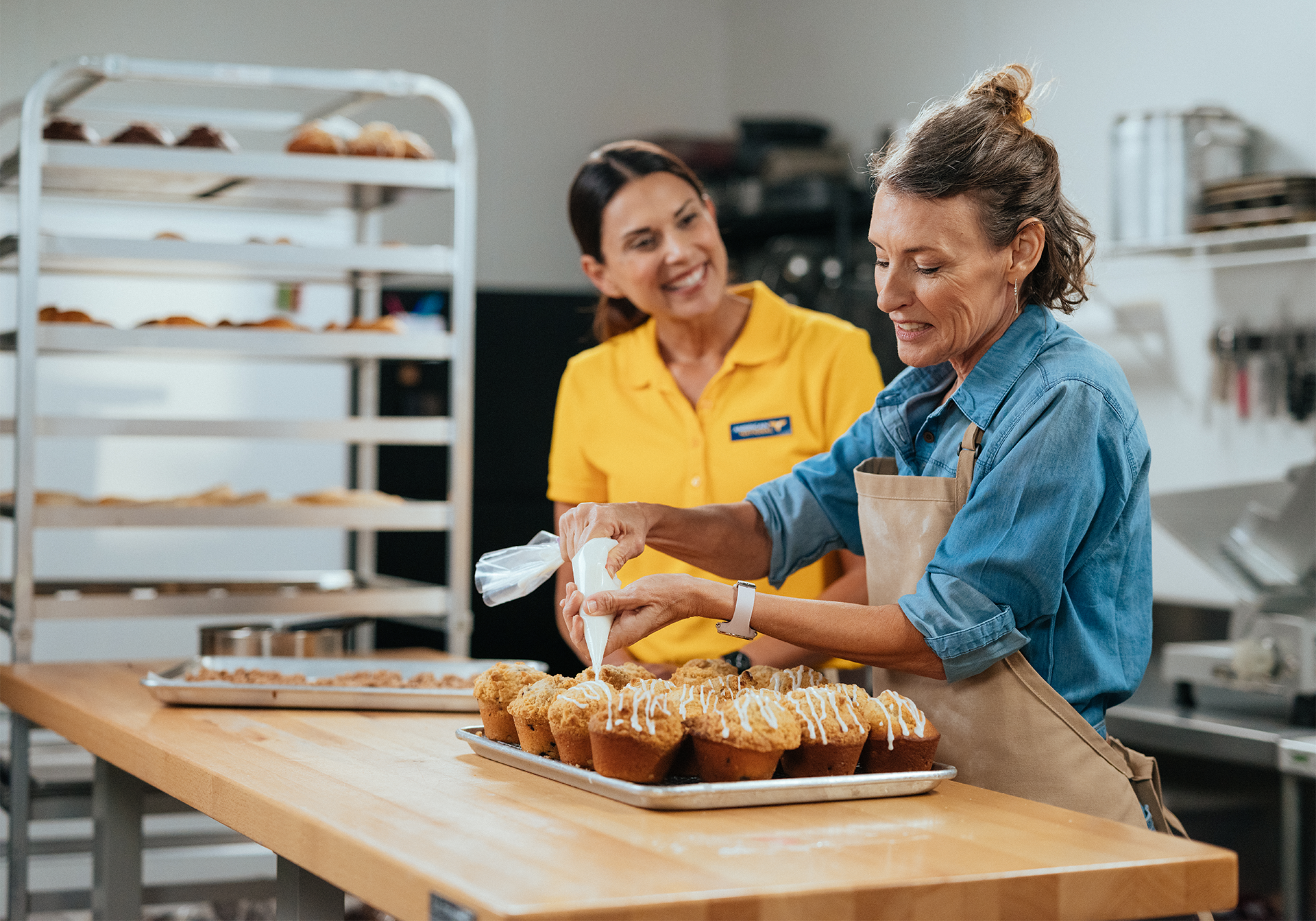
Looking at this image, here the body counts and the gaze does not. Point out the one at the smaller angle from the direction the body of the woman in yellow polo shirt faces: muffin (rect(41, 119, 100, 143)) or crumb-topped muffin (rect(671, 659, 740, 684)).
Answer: the crumb-topped muffin

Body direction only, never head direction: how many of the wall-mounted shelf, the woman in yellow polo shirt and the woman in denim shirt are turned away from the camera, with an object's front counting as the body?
0

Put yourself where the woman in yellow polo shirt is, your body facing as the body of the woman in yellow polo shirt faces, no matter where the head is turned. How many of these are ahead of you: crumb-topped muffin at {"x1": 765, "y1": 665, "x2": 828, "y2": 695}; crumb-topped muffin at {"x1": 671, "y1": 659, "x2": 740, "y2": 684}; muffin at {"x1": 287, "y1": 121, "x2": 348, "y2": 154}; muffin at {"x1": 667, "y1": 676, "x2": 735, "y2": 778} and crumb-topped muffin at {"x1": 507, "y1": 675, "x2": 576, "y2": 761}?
4

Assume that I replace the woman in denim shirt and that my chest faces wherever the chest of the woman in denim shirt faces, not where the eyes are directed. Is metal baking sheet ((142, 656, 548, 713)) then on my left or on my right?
on my right

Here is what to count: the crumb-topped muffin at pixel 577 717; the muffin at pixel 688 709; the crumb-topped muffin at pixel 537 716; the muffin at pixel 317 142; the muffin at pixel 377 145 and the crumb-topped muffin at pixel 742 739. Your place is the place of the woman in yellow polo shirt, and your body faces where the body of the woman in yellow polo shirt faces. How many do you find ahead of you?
4

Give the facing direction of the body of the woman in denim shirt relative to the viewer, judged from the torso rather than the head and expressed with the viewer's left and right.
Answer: facing the viewer and to the left of the viewer

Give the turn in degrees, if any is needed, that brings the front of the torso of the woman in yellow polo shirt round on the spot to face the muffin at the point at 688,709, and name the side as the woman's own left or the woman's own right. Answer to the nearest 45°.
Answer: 0° — they already face it

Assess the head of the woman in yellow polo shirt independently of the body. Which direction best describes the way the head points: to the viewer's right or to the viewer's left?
to the viewer's right

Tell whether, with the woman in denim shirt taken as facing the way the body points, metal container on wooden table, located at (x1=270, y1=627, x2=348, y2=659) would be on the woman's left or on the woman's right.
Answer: on the woman's right

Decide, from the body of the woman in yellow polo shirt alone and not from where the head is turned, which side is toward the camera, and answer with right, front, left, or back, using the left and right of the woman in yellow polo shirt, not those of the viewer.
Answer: front

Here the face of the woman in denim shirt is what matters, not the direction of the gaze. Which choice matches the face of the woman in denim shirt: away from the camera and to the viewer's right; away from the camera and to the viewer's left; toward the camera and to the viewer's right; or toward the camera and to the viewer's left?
toward the camera and to the viewer's left

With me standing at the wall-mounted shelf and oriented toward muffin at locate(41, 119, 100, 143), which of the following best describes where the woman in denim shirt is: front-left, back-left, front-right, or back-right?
front-left
